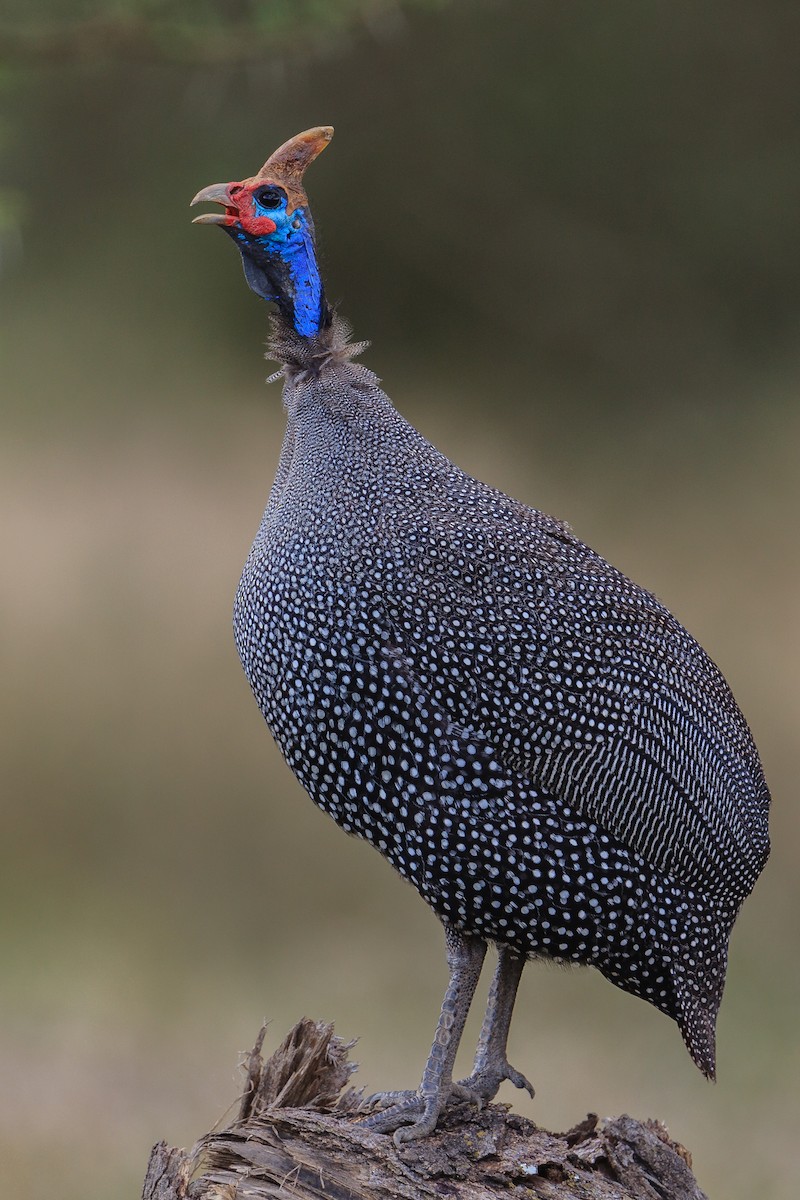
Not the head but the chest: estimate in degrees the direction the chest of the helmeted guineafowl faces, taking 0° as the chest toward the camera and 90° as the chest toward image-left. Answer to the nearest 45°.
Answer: approximately 90°
